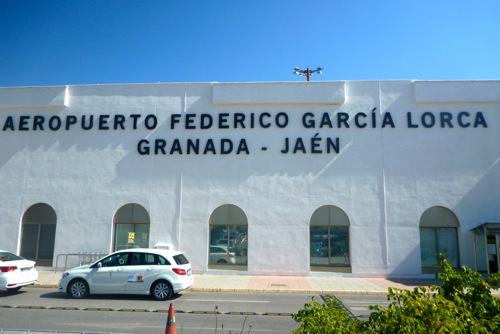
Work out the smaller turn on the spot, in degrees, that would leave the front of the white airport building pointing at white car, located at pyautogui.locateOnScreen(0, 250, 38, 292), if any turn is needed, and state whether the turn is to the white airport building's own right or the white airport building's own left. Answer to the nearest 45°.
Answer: approximately 45° to the white airport building's own right

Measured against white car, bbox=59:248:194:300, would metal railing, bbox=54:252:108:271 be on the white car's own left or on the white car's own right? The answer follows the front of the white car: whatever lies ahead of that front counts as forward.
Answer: on the white car's own right

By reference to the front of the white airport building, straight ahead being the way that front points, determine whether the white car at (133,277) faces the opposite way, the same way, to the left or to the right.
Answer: to the right

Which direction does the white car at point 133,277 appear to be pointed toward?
to the viewer's left

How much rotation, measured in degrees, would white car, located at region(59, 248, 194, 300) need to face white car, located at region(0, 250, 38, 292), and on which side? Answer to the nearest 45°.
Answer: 0° — it already faces it

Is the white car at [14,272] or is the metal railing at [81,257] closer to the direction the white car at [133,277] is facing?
the white car

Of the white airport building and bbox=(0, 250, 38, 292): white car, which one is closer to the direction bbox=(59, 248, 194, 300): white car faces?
the white car

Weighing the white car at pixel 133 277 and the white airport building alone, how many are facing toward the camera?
1

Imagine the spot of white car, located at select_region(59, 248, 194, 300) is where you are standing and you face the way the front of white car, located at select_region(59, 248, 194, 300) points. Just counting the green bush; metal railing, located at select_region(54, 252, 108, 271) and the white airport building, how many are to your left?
1

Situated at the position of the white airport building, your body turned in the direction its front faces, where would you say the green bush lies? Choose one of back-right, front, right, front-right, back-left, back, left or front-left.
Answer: front

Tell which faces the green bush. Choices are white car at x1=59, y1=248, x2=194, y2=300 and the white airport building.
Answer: the white airport building

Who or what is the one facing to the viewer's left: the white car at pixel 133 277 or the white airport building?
the white car

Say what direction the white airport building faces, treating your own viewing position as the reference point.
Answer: facing the viewer

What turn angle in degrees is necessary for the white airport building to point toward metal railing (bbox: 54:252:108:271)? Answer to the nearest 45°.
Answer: approximately 90° to its right
